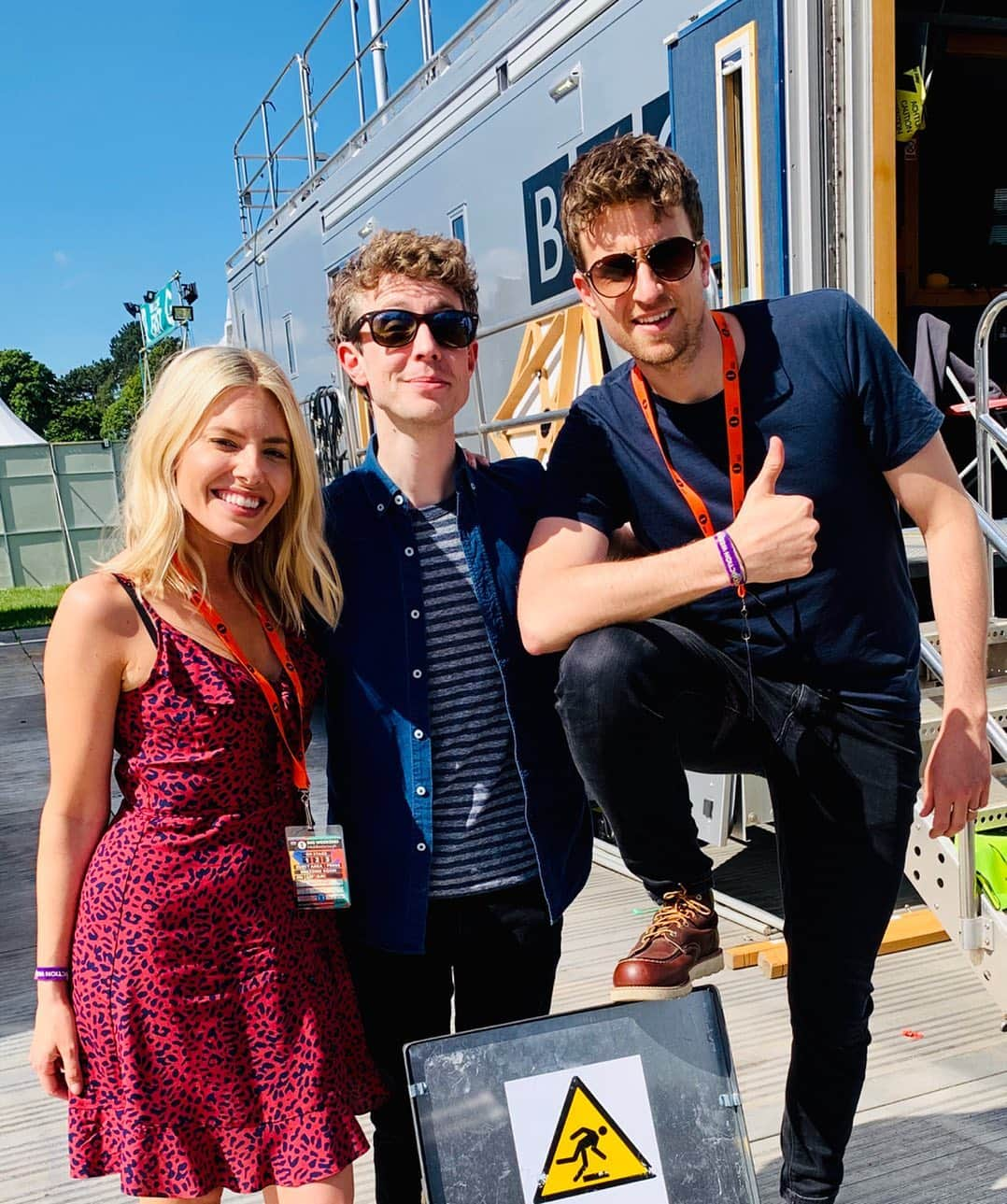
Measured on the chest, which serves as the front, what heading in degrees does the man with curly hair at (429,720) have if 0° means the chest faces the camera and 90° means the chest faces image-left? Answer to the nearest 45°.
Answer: approximately 0°

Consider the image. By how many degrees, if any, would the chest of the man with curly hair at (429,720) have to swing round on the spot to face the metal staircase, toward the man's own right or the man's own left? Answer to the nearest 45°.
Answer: approximately 135° to the man's own left

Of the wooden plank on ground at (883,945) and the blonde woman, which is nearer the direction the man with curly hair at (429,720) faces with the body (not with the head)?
the blonde woman

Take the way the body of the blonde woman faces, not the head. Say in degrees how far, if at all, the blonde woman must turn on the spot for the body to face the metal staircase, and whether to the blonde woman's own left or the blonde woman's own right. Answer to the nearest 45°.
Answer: approximately 45° to the blonde woman's own left

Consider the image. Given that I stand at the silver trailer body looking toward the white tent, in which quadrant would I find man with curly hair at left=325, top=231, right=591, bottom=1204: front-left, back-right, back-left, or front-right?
back-left

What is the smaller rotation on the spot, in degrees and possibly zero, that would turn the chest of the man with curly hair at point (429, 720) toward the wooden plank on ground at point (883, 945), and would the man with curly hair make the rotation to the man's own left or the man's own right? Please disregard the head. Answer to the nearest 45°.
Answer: approximately 135° to the man's own left

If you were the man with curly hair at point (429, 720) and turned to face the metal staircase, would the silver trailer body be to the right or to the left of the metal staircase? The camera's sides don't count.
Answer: left

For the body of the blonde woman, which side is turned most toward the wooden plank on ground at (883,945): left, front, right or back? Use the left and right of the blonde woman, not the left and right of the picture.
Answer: left

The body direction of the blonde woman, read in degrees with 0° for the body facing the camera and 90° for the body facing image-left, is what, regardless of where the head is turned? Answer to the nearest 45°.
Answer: approximately 315°

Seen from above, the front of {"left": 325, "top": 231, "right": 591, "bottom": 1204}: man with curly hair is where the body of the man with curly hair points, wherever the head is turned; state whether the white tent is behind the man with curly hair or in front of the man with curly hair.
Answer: behind
